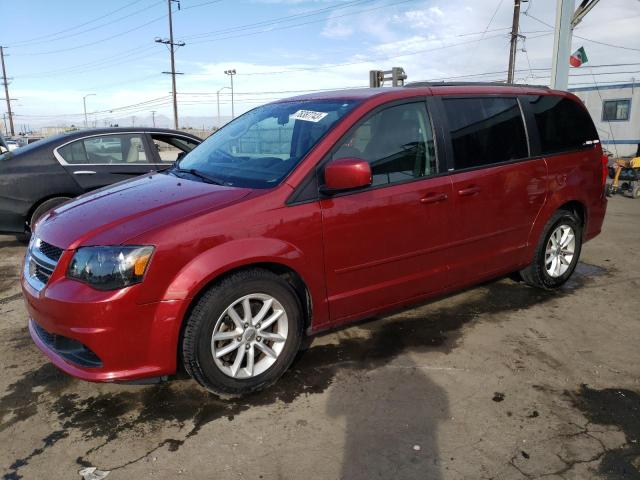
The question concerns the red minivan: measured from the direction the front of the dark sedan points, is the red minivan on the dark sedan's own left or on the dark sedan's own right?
on the dark sedan's own right

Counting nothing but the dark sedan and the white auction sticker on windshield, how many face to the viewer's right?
1

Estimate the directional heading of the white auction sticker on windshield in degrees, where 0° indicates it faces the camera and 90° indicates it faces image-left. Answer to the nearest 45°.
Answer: approximately 45°

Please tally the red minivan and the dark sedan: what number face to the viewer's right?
1

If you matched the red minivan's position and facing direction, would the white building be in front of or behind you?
behind

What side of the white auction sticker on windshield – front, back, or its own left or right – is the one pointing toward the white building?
back

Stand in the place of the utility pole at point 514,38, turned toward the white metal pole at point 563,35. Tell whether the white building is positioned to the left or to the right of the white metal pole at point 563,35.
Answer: left

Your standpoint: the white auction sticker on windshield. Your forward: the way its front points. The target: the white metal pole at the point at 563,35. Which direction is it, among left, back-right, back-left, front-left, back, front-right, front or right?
back

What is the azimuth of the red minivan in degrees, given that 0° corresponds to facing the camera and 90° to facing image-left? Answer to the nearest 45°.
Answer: approximately 45°

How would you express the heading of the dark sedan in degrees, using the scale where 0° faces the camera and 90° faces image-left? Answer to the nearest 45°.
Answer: approximately 270°

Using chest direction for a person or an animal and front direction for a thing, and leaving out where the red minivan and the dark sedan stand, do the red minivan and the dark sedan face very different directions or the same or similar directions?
very different directions

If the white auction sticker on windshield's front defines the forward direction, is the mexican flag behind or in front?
behind
